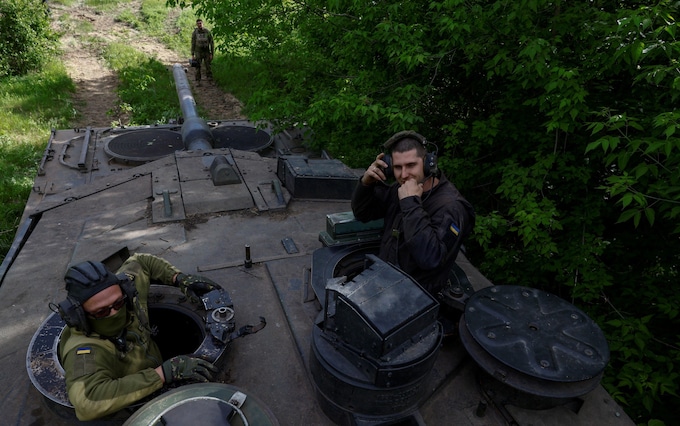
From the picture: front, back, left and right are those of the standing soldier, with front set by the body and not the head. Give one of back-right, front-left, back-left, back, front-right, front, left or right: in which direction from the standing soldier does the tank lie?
front

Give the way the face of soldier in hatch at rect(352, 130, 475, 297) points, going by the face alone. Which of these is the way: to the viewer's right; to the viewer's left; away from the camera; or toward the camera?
toward the camera

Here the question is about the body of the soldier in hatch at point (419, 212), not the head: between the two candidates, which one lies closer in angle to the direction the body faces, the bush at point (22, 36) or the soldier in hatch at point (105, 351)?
the soldier in hatch

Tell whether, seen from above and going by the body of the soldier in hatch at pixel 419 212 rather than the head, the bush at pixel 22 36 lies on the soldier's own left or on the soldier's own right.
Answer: on the soldier's own right

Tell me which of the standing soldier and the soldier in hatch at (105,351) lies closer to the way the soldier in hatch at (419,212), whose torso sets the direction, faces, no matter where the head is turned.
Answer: the soldier in hatch

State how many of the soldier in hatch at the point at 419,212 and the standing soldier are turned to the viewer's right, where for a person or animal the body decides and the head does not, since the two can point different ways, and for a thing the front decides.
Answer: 0

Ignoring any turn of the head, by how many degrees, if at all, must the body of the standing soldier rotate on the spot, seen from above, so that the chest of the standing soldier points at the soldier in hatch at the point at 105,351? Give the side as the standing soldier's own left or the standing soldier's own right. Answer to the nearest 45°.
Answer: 0° — they already face them

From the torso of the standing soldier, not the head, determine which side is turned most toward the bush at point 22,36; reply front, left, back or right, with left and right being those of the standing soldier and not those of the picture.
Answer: right

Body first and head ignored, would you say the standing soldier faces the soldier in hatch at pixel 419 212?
yes

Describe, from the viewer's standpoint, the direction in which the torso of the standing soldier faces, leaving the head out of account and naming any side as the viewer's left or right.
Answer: facing the viewer
